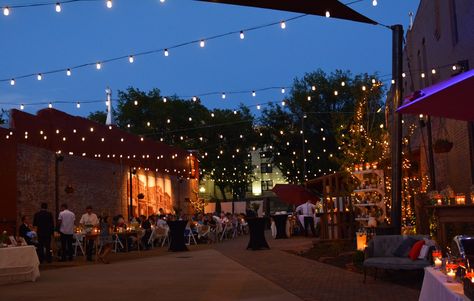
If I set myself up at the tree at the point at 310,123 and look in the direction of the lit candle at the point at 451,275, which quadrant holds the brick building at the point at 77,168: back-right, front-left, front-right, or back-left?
front-right

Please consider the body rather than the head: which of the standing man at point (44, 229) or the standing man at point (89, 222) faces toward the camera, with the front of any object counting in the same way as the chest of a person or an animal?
the standing man at point (89, 222)

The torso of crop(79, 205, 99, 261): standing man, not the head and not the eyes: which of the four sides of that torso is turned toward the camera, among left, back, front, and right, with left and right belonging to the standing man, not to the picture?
front

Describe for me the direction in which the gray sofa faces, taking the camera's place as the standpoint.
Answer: facing the viewer

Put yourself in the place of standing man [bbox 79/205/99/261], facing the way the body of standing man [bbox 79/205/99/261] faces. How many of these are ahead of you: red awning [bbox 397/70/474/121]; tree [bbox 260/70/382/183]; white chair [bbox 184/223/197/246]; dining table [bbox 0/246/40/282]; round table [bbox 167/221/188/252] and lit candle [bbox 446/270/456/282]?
3
